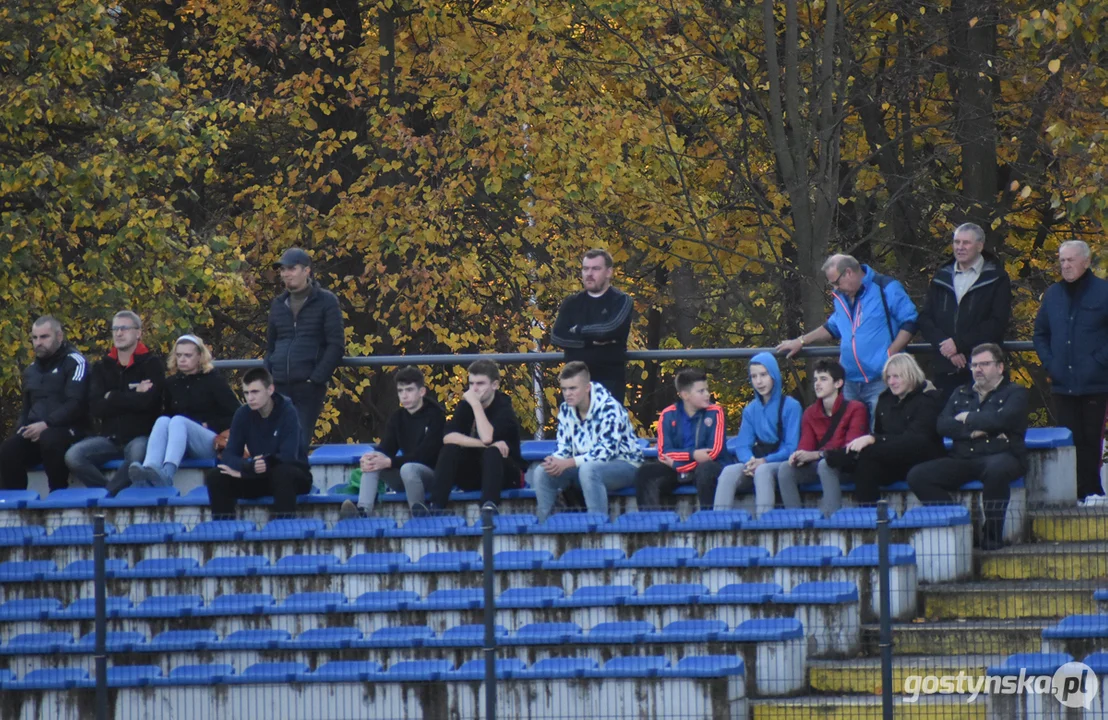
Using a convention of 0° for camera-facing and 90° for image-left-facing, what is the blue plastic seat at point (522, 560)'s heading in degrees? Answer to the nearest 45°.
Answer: approximately 0°

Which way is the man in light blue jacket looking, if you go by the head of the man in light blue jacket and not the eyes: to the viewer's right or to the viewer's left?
to the viewer's left

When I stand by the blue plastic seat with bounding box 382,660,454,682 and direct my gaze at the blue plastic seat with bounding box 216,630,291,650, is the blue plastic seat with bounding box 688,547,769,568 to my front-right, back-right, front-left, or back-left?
back-right

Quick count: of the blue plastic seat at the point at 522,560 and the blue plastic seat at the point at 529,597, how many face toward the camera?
2

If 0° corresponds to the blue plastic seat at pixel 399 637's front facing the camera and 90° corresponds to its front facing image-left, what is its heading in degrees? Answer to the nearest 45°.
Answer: approximately 45°

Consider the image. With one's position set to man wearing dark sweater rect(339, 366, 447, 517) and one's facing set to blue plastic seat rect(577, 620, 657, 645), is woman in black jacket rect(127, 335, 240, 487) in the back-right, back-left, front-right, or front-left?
back-right

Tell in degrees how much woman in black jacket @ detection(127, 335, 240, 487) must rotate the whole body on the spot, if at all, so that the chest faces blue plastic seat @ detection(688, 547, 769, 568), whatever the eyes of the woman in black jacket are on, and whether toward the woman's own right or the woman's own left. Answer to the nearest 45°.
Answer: approximately 90° to the woman's own left
